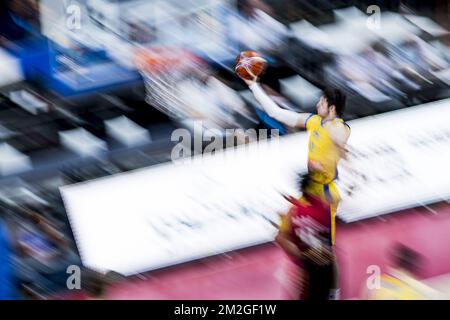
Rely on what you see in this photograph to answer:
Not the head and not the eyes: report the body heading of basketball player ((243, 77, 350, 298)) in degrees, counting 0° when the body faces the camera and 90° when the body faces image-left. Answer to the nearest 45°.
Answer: approximately 45°

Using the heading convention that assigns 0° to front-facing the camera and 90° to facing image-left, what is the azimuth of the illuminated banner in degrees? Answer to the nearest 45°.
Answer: approximately 0°
